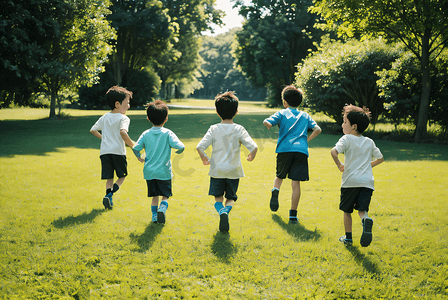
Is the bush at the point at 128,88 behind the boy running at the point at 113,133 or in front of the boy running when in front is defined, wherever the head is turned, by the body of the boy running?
in front

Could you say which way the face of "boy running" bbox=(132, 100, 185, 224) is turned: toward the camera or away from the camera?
away from the camera

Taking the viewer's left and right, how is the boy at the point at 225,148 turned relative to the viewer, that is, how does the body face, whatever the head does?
facing away from the viewer

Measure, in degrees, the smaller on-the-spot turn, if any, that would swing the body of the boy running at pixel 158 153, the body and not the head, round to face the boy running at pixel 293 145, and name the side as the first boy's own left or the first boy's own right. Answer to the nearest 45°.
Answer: approximately 90° to the first boy's own right

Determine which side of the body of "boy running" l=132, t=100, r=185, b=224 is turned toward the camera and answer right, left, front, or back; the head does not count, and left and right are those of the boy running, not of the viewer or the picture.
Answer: back

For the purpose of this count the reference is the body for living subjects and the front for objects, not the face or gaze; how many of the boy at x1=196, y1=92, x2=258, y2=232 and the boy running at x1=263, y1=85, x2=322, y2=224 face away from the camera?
2

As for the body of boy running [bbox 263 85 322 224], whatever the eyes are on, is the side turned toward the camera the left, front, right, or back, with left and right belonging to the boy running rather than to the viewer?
back

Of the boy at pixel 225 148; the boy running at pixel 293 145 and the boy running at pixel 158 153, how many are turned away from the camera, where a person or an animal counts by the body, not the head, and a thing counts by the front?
3

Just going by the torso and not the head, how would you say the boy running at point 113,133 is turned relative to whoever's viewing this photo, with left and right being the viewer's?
facing away from the viewer and to the right of the viewer

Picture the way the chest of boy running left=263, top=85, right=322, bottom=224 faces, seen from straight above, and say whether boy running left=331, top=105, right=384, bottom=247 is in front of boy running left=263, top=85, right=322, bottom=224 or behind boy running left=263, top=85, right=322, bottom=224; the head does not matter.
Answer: behind

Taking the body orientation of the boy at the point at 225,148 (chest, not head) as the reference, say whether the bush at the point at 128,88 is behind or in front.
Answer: in front

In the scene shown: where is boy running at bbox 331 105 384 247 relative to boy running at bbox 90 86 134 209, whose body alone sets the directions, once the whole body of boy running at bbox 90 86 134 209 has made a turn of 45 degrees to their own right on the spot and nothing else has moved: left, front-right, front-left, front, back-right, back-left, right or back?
front-right

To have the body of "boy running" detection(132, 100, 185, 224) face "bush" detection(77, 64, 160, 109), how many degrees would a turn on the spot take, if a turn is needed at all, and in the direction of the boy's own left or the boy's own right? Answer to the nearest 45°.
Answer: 0° — they already face it

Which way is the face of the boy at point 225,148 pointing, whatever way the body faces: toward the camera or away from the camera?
away from the camera
